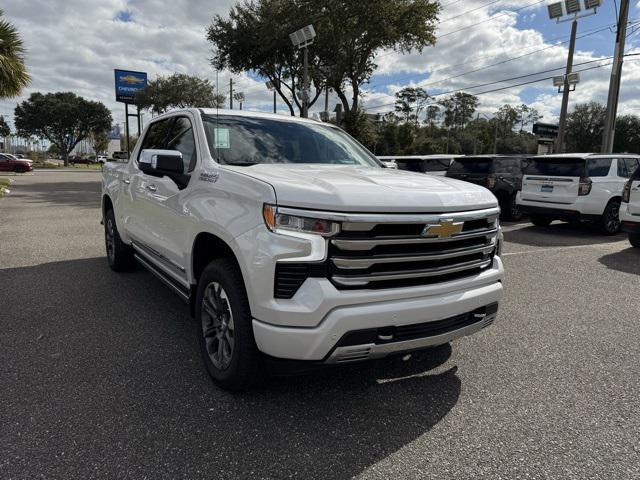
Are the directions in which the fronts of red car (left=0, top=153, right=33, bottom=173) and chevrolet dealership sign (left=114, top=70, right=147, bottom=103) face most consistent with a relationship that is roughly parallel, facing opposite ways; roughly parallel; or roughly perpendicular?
roughly perpendicular

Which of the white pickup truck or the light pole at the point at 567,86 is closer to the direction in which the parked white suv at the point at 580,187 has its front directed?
the light pole

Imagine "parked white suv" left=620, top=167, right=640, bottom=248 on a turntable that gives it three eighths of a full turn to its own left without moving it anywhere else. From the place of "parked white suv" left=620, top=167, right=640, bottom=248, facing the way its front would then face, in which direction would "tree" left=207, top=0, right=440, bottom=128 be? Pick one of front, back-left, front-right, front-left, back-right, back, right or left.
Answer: front-right

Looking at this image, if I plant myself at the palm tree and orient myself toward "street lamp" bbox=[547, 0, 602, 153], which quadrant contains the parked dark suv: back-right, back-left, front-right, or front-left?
front-right

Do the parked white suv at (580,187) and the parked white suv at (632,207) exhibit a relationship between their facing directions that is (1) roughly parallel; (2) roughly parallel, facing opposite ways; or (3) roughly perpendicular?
roughly parallel

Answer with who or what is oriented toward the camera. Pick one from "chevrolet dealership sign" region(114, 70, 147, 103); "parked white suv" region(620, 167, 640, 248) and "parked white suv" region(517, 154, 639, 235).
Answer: the chevrolet dealership sign

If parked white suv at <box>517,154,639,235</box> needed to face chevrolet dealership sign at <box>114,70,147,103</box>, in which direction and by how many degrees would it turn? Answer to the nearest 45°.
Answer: approximately 90° to its left

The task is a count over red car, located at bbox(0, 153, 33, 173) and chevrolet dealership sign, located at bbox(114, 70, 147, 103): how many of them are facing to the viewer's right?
1

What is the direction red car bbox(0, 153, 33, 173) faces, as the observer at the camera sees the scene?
facing to the right of the viewer

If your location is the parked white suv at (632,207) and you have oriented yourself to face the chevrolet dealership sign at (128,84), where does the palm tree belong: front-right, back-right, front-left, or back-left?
front-left

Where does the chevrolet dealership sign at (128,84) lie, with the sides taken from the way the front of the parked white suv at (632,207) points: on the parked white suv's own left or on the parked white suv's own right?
on the parked white suv's own left

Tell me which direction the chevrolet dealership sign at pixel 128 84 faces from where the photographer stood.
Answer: facing the viewer

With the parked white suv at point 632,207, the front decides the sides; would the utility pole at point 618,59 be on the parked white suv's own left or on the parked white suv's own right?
on the parked white suv's own left
